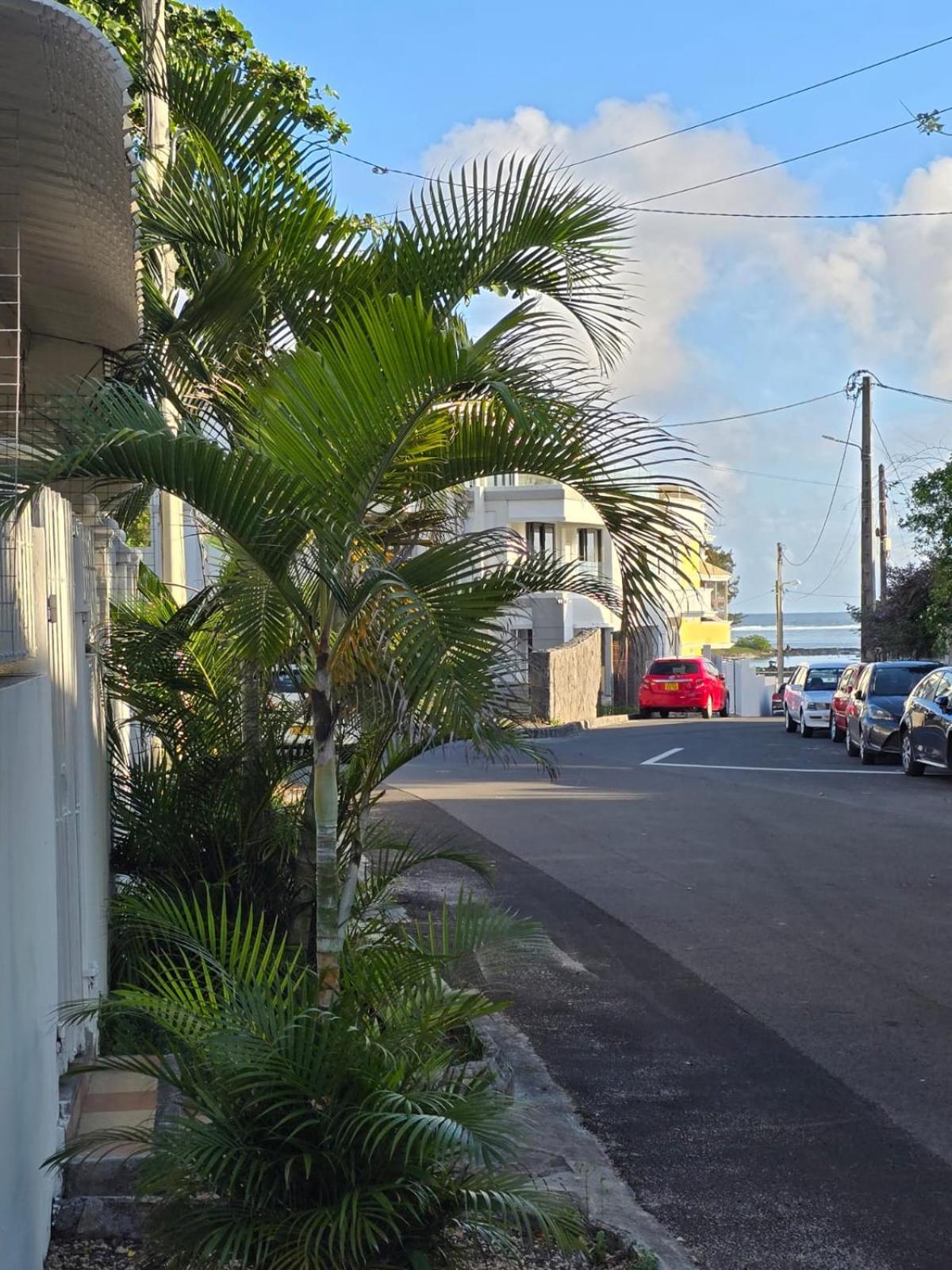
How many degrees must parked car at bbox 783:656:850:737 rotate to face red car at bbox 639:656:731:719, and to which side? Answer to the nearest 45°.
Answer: approximately 180°

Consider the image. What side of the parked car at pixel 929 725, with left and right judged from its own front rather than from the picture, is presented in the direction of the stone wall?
back

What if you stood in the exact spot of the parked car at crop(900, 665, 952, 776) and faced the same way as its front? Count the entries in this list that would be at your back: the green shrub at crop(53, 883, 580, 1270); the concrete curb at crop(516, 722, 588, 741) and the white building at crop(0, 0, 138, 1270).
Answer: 1

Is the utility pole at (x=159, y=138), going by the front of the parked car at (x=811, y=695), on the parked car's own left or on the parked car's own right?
on the parked car's own right

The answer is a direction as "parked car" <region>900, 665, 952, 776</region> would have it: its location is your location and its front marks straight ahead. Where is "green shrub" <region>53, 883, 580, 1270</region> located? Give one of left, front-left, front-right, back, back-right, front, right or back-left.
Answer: front-right

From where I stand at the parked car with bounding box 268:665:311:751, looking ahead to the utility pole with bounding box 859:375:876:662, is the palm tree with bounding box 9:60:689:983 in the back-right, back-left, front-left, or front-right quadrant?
back-right

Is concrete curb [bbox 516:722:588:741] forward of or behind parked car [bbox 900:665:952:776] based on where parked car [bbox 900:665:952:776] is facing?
behind

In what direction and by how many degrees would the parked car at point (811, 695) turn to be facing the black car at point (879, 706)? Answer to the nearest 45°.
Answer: approximately 45° to its right

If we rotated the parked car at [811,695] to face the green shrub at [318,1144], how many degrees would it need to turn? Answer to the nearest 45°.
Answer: approximately 45° to its right

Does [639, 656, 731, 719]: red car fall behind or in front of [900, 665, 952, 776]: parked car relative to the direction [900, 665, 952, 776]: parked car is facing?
behind

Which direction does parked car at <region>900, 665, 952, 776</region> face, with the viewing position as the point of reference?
facing the viewer and to the right of the viewer

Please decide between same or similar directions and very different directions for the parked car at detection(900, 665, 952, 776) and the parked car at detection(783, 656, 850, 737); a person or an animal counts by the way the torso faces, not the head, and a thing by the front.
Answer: same or similar directions

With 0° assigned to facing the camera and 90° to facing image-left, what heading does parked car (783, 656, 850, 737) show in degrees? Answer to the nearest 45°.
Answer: approximately 315°

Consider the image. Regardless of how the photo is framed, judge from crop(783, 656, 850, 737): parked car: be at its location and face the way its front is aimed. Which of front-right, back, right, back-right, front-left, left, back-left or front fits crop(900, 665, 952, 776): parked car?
front-right

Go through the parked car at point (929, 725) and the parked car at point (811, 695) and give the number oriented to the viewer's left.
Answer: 0
